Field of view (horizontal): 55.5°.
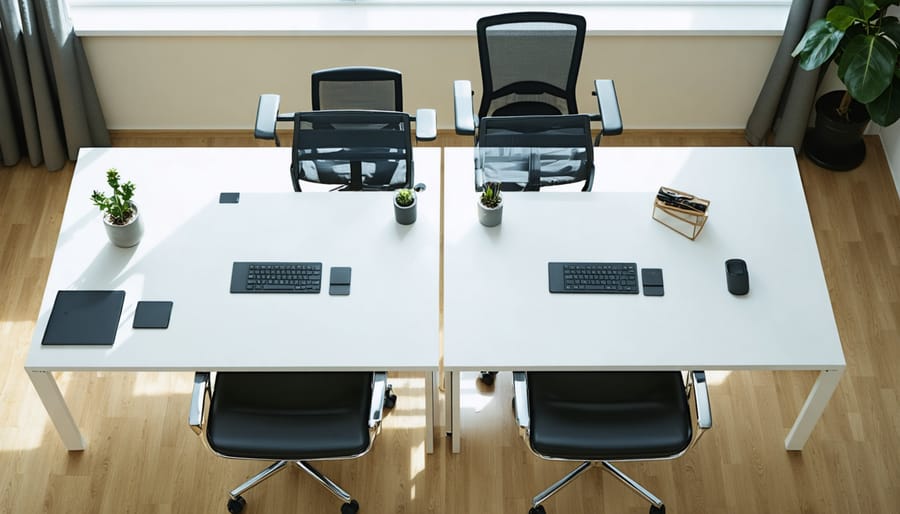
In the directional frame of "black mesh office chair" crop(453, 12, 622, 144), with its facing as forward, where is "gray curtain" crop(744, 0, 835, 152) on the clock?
The gray curtain is roughly at 8 o'clock from the black mesh office chair.

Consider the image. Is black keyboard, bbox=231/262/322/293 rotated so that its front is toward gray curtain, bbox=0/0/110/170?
no

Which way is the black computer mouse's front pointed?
away from the camera

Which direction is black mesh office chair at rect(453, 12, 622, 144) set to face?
toward the camera

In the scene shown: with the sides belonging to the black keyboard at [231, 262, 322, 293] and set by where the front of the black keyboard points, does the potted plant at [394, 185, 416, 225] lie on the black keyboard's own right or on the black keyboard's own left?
on the black keyboard's own left

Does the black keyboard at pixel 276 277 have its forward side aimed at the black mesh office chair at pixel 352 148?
no

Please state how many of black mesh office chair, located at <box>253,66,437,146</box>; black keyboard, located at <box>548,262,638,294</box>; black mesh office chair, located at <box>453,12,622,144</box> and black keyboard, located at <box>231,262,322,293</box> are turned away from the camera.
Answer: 0

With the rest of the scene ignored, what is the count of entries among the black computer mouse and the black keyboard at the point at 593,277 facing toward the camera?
1

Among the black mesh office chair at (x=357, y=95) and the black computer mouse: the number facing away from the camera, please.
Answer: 1

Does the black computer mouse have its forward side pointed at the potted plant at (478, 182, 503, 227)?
no

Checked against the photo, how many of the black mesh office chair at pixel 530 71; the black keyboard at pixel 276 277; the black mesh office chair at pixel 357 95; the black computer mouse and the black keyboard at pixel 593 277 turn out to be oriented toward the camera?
4

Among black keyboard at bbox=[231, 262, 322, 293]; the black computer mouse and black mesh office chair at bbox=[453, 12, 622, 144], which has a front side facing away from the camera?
the black computer mouse

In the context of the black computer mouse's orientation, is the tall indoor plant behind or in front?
in front

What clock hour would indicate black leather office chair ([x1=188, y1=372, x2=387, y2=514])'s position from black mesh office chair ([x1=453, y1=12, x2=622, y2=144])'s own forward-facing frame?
The black leather office chair is roughly at 1 o'clock from the black mesh office chair.

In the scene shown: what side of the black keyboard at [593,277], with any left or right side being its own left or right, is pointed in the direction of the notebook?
right

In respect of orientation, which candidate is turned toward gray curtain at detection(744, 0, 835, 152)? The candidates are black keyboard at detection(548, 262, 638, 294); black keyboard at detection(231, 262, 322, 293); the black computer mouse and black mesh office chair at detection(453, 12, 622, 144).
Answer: the black computer mouse

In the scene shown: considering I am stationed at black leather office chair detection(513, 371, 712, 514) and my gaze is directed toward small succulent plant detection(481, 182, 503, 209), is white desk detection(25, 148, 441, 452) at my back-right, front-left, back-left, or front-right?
front-left

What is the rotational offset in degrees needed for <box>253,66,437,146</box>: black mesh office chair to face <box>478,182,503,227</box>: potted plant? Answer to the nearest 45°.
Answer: approximately 45° to its left

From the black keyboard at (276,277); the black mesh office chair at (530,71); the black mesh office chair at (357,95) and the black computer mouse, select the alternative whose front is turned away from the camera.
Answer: the black computer mouse

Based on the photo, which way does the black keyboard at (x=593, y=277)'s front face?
toward the camera

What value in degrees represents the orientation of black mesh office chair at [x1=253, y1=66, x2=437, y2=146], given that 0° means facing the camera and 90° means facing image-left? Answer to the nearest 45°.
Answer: approximately 0°

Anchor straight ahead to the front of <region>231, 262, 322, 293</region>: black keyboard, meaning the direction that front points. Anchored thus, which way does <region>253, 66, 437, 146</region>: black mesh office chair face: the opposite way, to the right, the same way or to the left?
the same way
